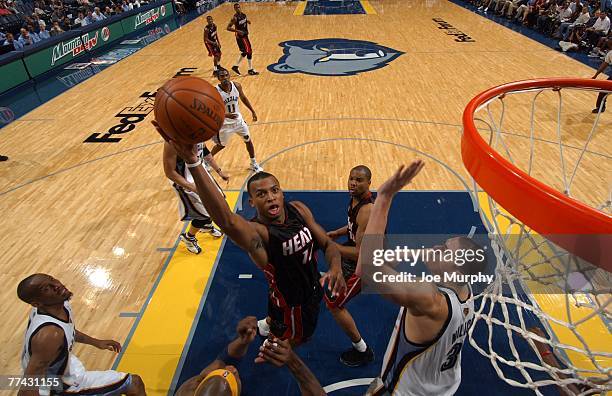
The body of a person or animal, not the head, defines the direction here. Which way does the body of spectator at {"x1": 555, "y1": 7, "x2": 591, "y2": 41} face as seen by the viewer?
to the viewer's left

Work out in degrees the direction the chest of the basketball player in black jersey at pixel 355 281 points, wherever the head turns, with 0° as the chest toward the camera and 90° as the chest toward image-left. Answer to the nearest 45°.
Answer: approximately 45°

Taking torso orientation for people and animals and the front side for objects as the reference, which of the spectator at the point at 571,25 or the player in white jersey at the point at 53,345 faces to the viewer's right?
the player in white jersey

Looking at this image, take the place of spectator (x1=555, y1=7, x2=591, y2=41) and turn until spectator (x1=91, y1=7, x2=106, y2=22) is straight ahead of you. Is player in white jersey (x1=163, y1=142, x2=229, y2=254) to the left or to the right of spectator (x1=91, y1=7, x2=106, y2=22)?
left

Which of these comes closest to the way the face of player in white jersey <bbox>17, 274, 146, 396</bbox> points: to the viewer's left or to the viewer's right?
to the viewer's right

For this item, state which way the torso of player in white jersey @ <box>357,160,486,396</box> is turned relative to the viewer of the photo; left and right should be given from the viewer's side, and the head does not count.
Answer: facing away from the viewer and to the left of the viewer

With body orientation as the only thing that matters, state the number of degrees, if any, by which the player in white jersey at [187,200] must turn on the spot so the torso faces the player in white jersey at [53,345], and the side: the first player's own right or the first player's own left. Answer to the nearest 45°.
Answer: approximately 90° to the first player's own right
